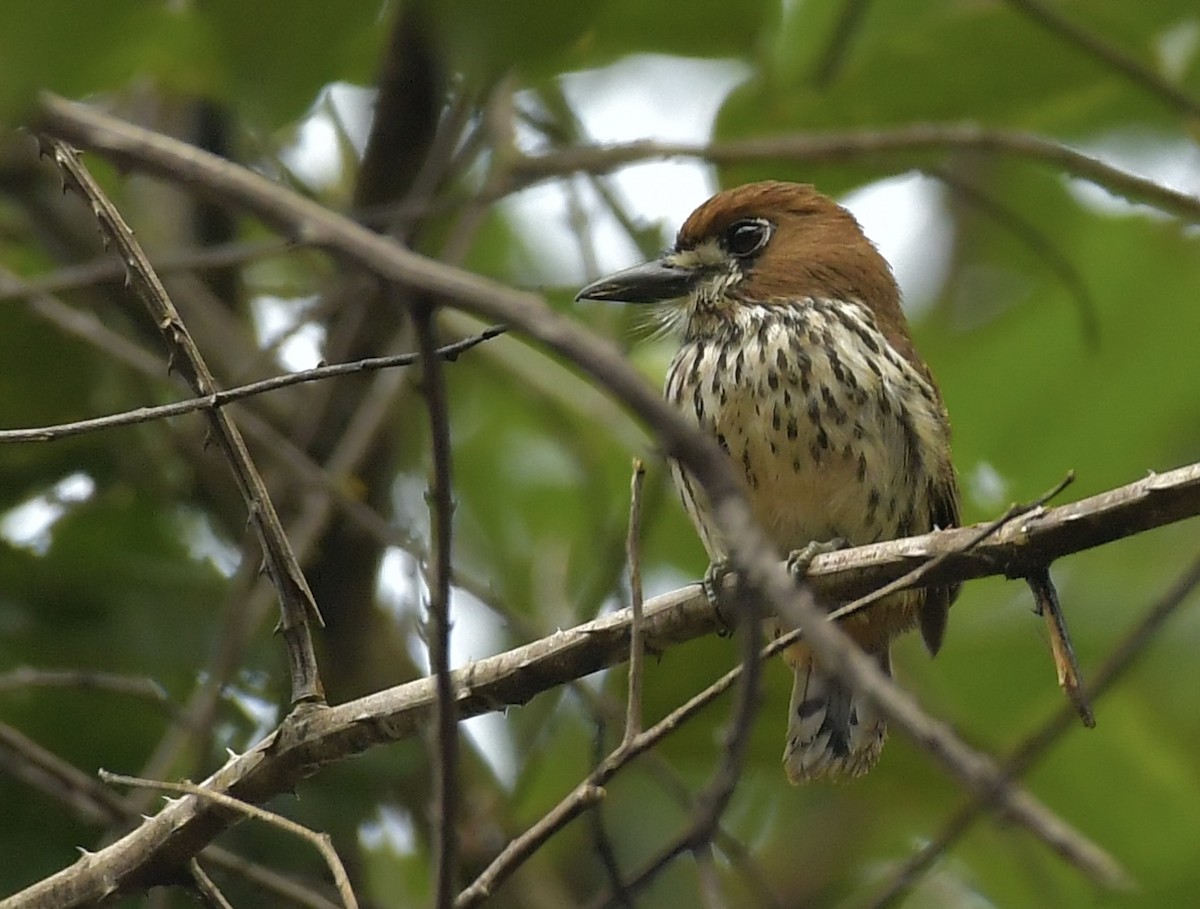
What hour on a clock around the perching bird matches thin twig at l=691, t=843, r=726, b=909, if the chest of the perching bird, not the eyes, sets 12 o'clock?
The thin twig is roughly at 11 o'clock from the perching bird.

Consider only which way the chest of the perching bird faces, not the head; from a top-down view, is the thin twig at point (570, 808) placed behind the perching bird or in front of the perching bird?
in front

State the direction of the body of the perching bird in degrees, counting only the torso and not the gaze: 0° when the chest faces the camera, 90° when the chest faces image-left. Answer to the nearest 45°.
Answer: approximately 45°

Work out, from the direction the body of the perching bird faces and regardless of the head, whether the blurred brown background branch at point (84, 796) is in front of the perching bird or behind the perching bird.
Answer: in front
